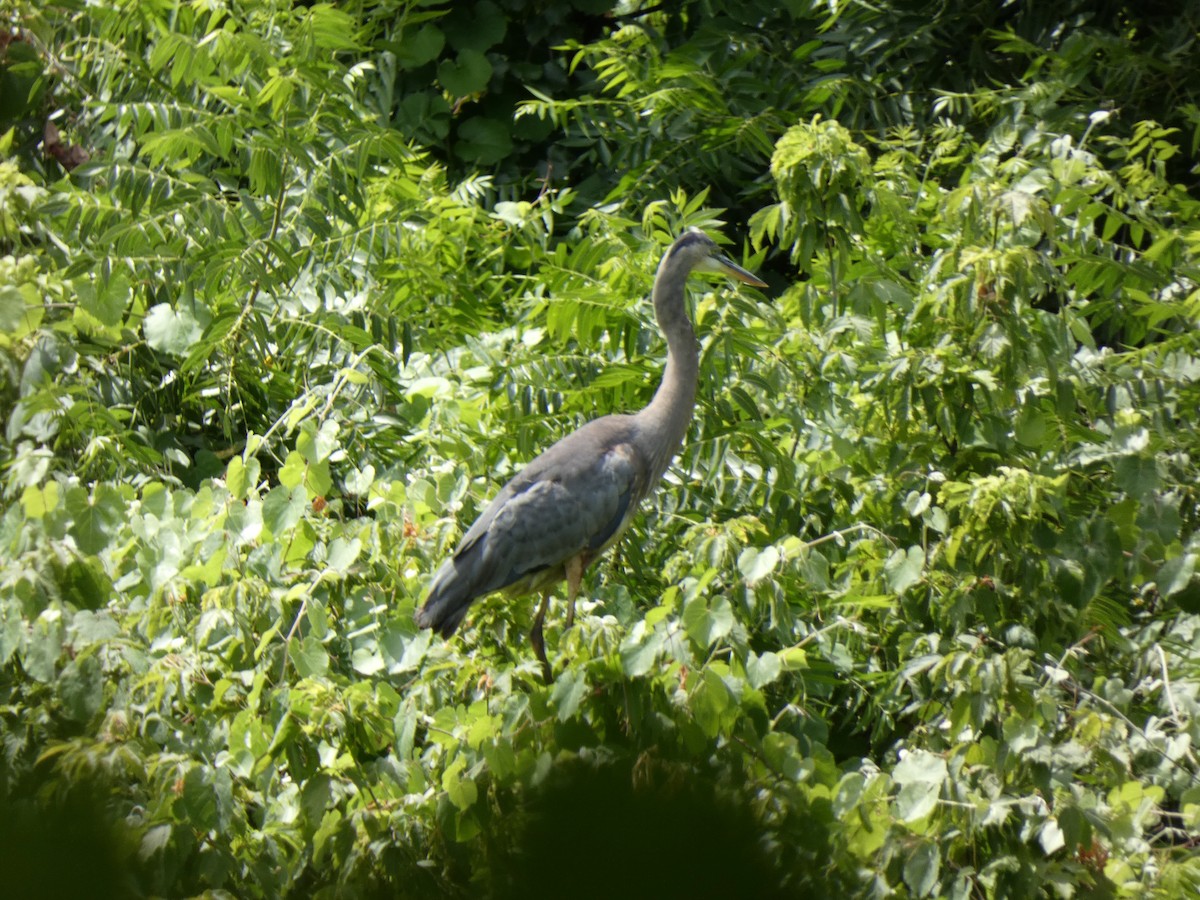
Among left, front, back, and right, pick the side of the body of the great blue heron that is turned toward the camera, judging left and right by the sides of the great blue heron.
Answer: right
